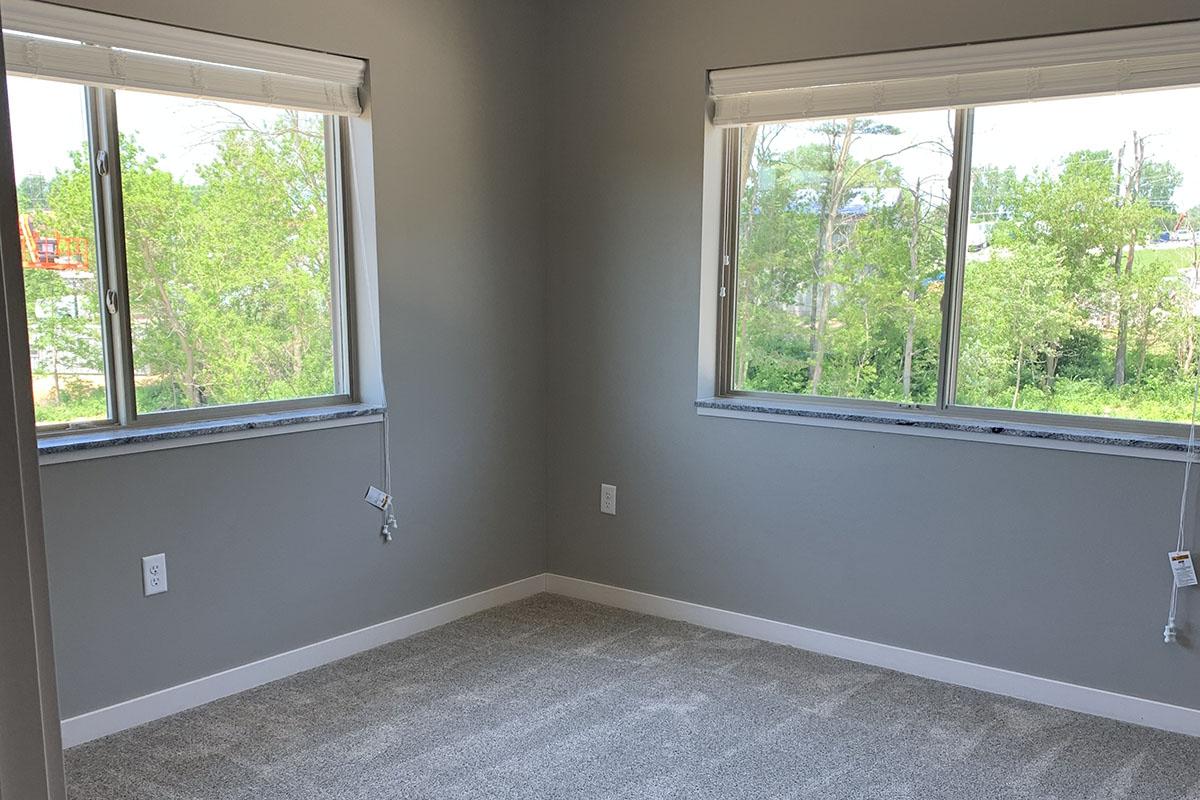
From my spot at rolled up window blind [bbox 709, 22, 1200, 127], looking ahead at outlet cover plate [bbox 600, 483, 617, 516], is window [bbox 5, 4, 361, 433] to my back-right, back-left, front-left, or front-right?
front-left

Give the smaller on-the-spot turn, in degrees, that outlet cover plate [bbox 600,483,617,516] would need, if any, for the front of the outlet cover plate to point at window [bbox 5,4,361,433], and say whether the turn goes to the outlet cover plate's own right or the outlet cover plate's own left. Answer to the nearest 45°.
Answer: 0° — it already faces it

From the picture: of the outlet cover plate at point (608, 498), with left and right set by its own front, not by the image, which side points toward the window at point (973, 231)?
left

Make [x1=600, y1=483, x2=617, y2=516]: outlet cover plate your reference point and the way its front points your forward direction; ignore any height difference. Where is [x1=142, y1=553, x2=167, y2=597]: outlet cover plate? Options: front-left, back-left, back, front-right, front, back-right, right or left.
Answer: front

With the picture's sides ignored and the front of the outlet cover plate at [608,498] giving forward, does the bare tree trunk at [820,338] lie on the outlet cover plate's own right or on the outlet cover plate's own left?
on the outlet cover plate's own left

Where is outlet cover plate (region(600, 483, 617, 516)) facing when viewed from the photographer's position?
facing the viewer and to the left of the viewer
